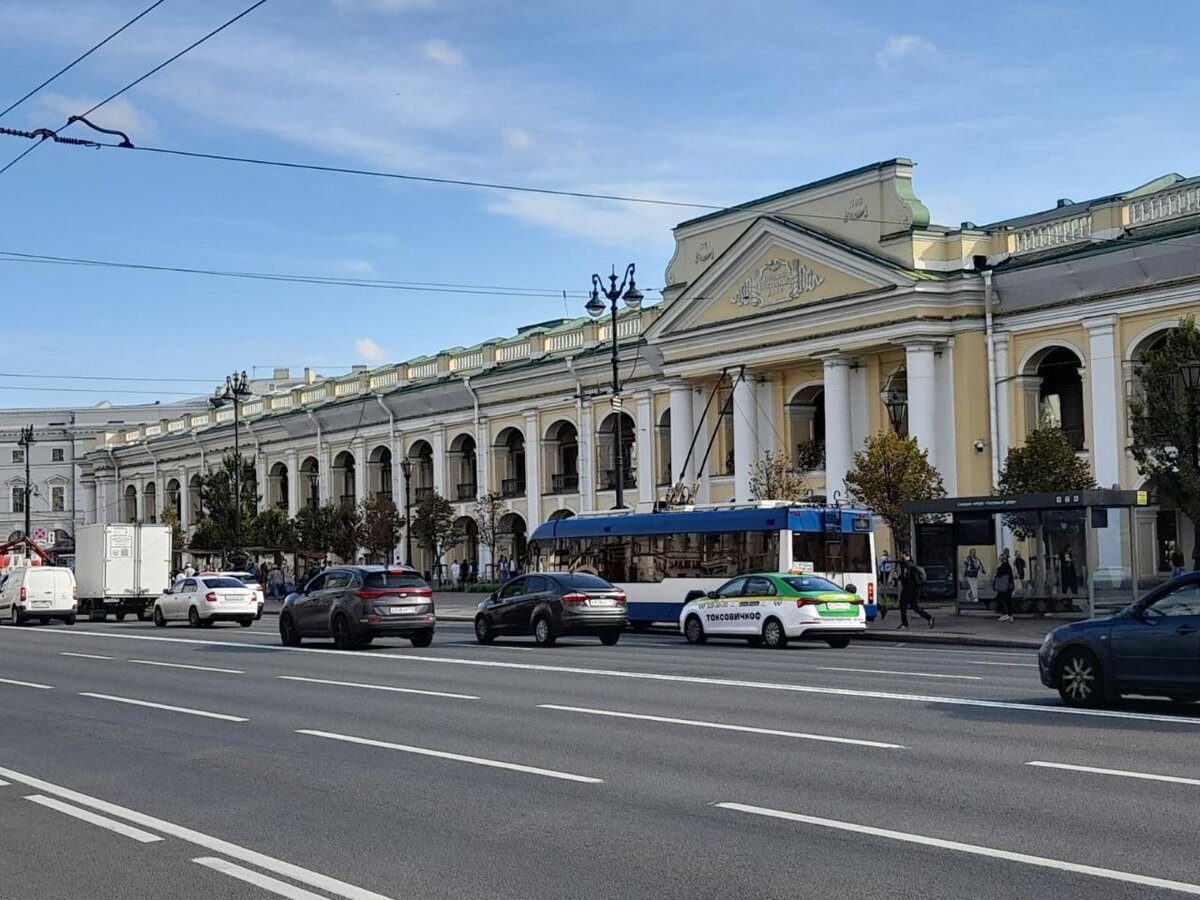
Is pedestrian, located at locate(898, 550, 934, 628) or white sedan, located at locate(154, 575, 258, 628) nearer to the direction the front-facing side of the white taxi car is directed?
the white sedan

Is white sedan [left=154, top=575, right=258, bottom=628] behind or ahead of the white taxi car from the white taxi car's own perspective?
ahead

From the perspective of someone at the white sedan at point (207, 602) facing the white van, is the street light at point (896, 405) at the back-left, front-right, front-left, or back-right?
back-right

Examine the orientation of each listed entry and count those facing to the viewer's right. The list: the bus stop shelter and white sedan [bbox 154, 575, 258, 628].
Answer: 0

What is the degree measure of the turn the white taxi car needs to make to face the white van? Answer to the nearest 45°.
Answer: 0° — it already faces it

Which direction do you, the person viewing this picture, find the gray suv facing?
facing away from the viewer and to the left of the viewer

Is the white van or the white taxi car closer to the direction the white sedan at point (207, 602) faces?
the white van

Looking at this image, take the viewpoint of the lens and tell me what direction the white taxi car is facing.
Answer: facing away from the viewer and to the left of the viewer

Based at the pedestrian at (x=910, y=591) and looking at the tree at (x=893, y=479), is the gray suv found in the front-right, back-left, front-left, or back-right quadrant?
back-left
